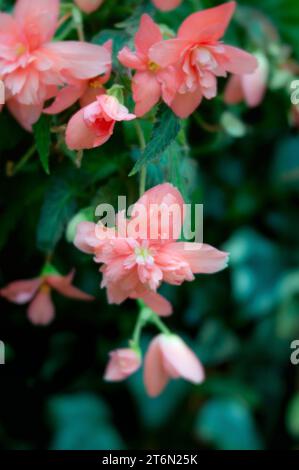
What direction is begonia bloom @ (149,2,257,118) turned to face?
toward the camera
